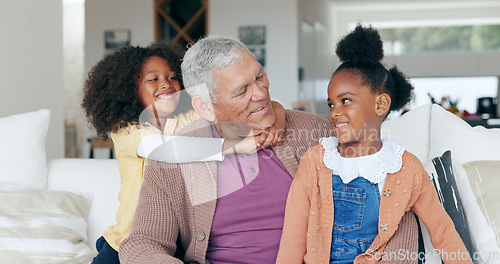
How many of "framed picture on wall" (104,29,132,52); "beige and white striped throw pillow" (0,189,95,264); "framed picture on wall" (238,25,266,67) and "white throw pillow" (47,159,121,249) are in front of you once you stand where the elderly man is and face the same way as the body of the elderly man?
0

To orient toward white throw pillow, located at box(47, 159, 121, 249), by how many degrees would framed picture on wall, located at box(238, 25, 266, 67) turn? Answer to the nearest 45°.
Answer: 0° — it already faces it

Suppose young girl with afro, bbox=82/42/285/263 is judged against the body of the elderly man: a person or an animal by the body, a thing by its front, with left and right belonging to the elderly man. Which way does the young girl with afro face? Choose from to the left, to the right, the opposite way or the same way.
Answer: the same way

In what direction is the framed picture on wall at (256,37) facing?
toward the camera

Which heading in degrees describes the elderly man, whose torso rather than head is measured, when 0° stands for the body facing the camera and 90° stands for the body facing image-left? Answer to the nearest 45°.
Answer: approximately 315°

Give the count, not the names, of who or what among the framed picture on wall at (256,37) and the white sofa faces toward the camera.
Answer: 2

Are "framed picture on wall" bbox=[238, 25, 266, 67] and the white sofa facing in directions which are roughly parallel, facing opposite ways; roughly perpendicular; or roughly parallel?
roughly parallel

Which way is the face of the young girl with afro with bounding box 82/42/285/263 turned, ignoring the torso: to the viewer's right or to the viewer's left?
to the viewer's right

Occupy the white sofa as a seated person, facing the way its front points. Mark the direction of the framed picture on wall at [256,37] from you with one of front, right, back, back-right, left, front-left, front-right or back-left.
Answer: back

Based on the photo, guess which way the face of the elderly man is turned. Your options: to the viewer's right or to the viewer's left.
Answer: to the viewer's right

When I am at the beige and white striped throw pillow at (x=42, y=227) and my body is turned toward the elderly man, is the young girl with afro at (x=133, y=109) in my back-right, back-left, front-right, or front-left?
front-left

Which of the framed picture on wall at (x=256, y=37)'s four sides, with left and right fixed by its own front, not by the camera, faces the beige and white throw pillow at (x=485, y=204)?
front

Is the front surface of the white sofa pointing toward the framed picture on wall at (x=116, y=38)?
no

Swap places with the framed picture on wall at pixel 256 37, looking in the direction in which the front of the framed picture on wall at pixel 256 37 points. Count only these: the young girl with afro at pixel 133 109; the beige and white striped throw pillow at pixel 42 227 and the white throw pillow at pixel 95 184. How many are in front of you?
3
